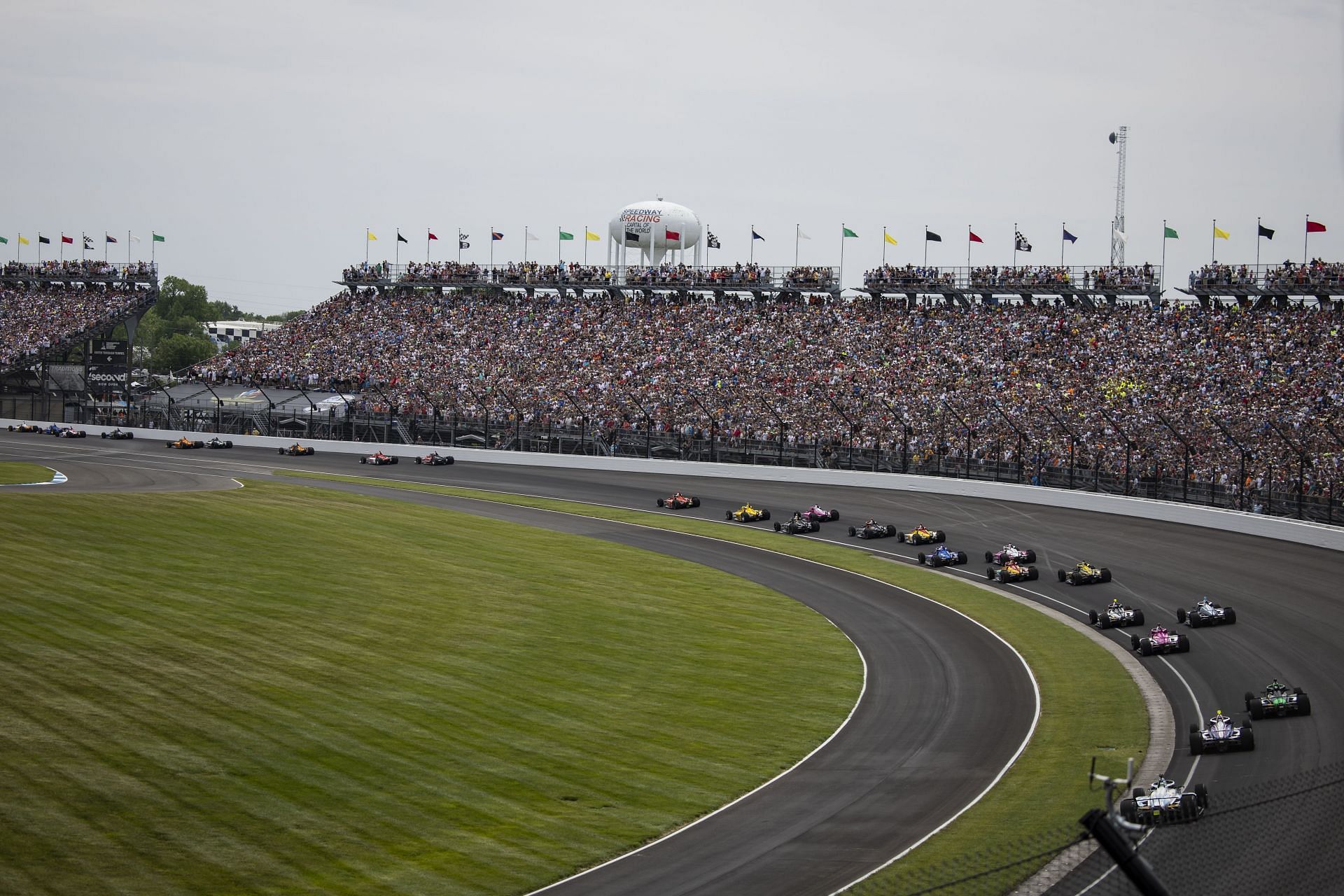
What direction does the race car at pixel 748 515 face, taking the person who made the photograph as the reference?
facing away from the viewer and to the left of the viewer

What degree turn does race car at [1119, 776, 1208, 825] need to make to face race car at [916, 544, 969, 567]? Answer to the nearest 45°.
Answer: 0° — it already faces it

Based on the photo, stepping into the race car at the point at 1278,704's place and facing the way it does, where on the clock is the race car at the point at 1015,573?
the race car at the point at 1015,573 is roughly at 11 o'clock from the race car at the point at 1278,704.

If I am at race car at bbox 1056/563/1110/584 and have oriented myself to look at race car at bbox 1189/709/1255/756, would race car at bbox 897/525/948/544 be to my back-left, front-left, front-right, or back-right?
back-right

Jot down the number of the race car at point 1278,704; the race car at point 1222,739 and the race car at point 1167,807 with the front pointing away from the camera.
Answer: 3

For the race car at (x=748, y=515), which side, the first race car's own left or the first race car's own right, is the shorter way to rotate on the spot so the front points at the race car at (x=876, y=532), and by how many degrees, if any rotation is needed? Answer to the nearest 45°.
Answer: approximately 180°

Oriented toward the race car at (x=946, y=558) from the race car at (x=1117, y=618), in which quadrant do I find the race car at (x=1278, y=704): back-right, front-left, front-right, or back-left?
back-left

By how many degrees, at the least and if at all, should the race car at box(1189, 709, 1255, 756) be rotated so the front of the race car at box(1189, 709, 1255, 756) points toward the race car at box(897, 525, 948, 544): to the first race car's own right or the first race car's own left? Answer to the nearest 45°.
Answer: approximately 45° to the first race car's own left

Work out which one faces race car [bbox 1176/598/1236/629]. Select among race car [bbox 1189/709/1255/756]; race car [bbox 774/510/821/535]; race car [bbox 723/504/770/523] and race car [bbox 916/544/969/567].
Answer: race car [bbox 1189/709/1255/756]

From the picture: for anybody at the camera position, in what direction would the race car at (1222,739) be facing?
facing away from the viewer

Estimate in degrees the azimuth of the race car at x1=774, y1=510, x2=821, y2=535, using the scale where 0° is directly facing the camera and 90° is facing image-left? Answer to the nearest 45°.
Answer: approximately 135°

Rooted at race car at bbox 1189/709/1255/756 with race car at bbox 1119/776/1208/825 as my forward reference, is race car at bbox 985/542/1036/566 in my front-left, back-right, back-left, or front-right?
back-right

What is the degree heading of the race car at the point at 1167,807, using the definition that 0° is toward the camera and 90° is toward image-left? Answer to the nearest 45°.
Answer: approximately 180°

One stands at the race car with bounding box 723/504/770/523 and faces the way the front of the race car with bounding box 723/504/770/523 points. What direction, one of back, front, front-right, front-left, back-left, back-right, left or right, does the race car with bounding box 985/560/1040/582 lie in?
back

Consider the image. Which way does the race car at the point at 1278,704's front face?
away from the camera

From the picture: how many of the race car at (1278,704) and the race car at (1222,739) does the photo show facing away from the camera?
2

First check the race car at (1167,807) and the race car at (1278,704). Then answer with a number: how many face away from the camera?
2
